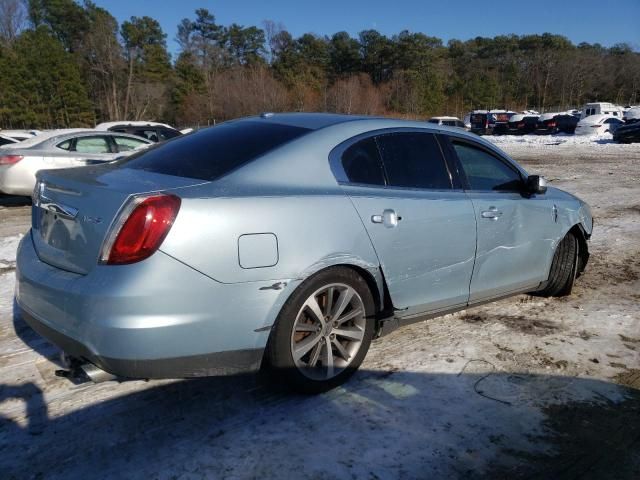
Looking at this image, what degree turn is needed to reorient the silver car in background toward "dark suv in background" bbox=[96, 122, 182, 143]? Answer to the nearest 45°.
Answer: approximately 45° to its left

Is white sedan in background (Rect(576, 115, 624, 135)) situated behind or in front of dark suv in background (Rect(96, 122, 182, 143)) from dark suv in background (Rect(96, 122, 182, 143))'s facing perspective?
in front

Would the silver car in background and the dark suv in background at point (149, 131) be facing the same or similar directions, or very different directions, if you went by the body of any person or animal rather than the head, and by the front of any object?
same or similar directions

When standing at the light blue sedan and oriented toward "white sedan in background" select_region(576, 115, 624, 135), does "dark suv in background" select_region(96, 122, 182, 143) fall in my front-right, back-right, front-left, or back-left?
front-left

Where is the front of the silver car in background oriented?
to the viewer's right

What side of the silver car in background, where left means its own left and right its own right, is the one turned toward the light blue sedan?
right

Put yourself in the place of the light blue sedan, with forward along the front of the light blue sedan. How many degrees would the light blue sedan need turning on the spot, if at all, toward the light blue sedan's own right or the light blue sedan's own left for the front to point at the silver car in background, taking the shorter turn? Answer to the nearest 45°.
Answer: approximately 90° to the light blue sedan's own left

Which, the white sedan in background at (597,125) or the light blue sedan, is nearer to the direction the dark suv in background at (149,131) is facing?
the white sedan in background

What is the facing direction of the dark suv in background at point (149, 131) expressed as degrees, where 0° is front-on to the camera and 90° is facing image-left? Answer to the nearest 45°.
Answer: approximately 270°

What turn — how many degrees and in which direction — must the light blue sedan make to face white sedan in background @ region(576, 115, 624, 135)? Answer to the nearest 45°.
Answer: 0° — it already faces it

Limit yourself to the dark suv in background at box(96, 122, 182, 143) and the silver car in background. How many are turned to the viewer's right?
2

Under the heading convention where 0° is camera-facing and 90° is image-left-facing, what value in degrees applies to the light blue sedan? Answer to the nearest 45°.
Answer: approximately 225°

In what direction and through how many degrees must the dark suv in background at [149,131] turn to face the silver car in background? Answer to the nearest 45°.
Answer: approximately 135° to its right

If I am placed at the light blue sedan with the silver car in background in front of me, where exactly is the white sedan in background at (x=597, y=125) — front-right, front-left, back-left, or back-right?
front-right

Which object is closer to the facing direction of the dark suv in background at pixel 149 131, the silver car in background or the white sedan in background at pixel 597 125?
the white sedan in background

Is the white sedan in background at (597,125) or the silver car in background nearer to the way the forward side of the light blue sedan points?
the white sedan in background

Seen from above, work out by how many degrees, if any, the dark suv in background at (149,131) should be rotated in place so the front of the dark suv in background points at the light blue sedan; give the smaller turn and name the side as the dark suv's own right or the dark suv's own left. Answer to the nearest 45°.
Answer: approximately 90° to the dark suv's own right

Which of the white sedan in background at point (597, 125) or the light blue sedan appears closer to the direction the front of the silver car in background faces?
the white sedan in background
